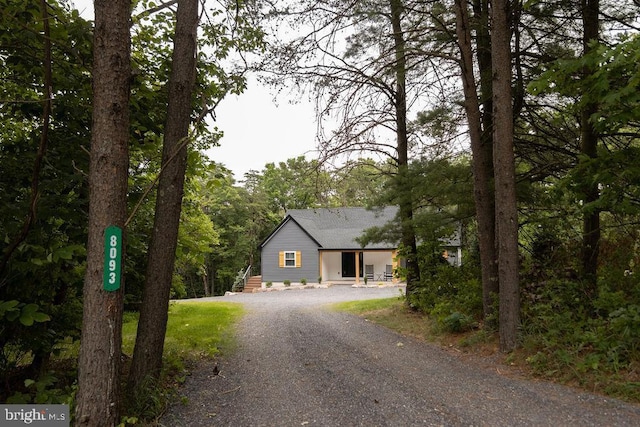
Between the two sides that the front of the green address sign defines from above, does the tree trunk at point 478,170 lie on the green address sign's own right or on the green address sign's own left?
on the green address sign's own left

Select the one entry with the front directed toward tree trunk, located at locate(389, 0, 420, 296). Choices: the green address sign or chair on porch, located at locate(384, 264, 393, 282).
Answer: the chair on porch

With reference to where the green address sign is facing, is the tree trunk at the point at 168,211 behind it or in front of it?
behind

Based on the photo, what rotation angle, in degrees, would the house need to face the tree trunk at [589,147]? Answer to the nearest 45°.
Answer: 0° — it already faces it

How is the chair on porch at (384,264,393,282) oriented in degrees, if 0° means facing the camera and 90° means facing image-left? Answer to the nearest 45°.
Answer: approximately 0°

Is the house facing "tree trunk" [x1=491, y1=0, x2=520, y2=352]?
yes

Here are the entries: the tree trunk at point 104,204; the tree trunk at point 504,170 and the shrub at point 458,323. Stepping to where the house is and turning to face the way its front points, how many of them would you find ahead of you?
3

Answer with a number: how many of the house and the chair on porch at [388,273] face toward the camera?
2

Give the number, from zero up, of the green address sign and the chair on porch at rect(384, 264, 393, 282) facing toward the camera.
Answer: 2
